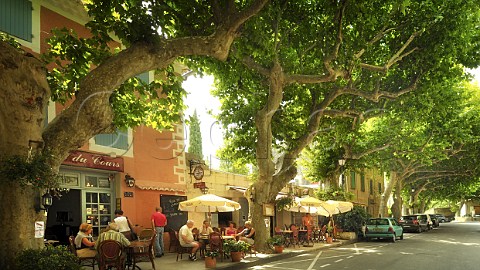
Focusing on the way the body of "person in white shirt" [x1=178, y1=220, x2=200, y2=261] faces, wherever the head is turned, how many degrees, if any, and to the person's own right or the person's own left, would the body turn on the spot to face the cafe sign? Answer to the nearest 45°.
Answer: approximately 180°

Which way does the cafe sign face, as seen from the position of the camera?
facing the viewer and to the right of the viewer

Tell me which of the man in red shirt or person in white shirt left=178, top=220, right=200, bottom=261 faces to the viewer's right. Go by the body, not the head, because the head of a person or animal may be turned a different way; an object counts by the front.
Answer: the person in white shirt

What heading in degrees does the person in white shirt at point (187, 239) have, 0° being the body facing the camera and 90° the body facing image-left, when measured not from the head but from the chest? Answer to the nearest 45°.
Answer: approximately 270°

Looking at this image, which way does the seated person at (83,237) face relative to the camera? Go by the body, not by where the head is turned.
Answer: to the viewer's right

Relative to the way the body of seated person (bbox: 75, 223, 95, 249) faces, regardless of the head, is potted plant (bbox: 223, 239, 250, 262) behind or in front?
in front

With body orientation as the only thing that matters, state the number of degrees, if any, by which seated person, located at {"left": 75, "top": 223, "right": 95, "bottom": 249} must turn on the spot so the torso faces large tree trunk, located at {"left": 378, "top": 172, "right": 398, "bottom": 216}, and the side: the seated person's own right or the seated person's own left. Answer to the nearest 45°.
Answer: approximately 45° to the seated person's own left

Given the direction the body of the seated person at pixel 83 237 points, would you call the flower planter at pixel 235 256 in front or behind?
in front

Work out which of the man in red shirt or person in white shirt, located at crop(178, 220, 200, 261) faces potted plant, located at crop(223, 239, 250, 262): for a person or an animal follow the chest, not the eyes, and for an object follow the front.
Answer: the person in white shirt

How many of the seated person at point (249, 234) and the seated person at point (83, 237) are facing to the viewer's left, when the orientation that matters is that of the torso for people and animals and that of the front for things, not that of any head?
1

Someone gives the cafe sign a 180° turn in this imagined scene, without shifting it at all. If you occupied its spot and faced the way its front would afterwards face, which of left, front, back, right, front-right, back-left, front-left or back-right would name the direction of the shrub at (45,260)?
back-left
